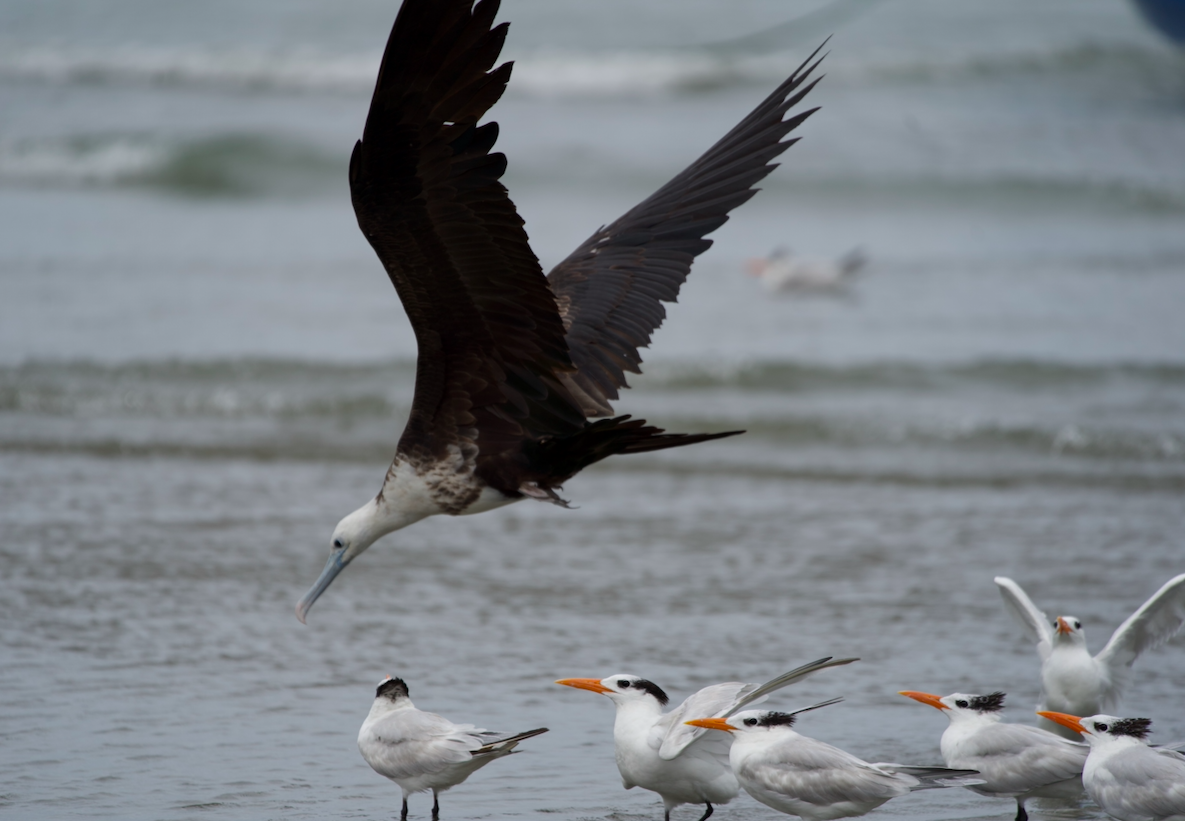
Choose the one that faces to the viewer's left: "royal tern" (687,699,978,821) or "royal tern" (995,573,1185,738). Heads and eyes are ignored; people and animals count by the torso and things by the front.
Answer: "royal tern" (687,699,978,821)

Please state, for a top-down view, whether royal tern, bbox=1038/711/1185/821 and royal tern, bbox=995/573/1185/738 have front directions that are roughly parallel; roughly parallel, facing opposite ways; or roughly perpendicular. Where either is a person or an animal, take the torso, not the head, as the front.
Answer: roughly perpendicular

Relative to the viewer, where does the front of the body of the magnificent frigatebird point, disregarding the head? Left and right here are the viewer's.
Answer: facing to the left of the viewer

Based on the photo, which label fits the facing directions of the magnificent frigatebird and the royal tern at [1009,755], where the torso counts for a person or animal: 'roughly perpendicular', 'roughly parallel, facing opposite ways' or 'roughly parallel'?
roughly parallel

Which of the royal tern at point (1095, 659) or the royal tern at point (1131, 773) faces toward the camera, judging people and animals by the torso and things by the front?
the royal tern at point (1095, 659)

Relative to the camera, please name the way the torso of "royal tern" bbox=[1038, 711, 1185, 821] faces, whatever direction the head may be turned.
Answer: to the viewer's left

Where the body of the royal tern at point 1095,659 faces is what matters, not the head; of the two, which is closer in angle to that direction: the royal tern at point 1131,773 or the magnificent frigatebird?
the royal tern

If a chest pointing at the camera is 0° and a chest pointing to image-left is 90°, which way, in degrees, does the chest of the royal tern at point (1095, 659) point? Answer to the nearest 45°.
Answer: approximately 0°

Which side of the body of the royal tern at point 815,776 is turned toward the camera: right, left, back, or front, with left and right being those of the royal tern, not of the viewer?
left

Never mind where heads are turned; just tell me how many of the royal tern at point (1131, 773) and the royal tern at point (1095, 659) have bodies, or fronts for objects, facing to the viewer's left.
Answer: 1

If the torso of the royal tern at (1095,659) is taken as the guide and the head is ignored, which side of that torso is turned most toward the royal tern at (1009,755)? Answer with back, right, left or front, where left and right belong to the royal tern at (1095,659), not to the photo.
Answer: front

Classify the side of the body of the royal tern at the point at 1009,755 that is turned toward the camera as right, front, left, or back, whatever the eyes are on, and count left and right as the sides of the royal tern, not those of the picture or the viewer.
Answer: left

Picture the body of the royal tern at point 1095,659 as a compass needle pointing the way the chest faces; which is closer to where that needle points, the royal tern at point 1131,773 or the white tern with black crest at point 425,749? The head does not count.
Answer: the royal tern

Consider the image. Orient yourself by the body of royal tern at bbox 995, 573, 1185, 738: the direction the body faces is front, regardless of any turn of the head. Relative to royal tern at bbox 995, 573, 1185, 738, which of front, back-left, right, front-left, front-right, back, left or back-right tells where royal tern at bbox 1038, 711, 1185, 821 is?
front
